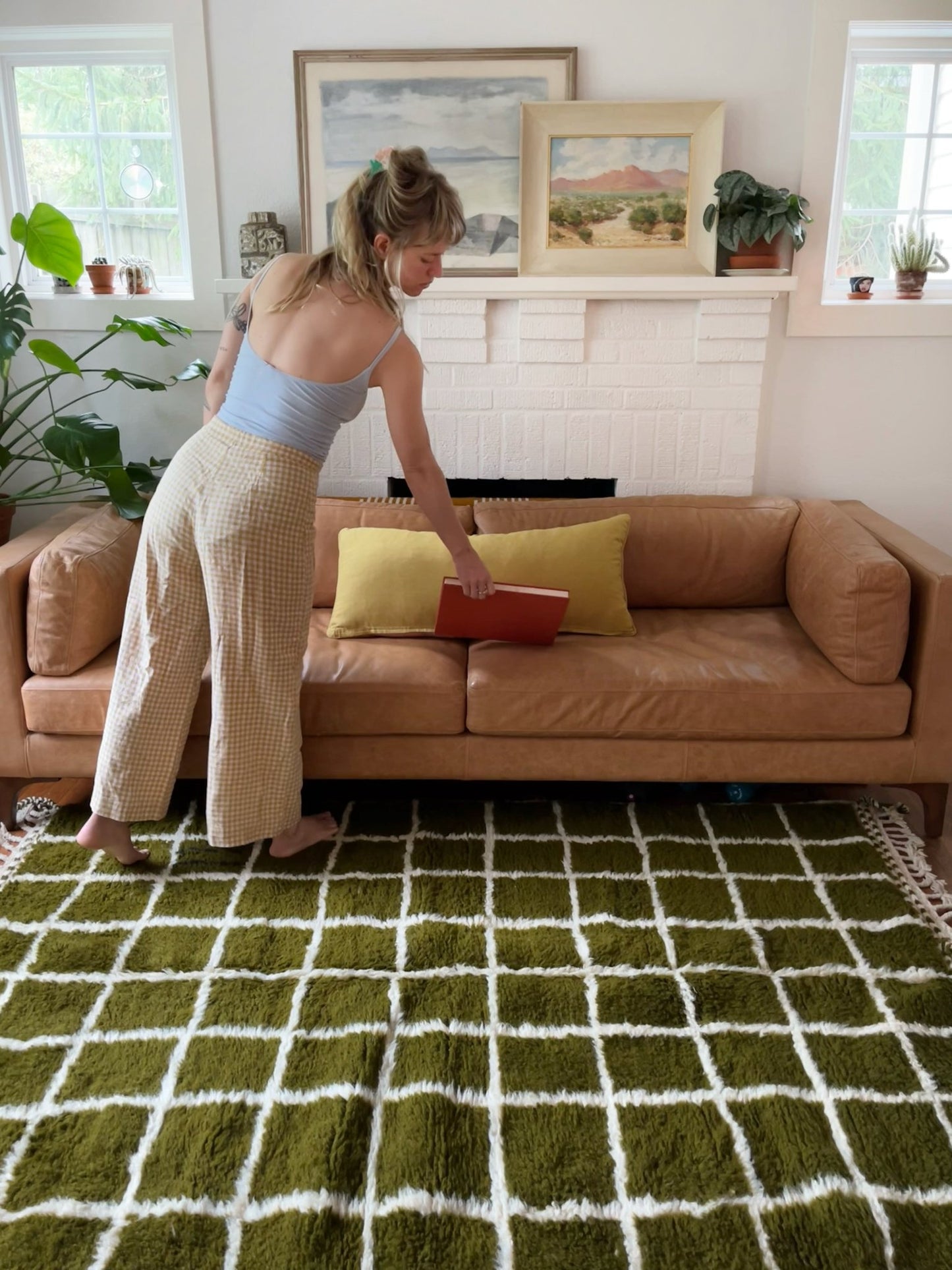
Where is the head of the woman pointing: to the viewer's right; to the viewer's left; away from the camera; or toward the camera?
to the viewer's right

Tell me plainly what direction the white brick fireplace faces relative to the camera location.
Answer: facing the viewer

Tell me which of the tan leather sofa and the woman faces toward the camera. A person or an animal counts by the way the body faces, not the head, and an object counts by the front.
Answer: the tan leather sofa

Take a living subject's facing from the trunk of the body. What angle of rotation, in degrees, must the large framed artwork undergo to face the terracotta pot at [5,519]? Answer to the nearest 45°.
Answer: approximately 90° to its right

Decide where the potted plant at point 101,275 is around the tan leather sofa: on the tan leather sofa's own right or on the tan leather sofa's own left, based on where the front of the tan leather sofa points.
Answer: on the tan leather sofa's own right

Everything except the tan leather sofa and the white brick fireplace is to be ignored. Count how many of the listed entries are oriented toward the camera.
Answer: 2

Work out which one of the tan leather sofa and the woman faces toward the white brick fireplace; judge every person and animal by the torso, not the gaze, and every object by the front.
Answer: the woman

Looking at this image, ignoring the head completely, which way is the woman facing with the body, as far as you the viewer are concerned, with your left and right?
facing away from the viewer and to the right of the viewer

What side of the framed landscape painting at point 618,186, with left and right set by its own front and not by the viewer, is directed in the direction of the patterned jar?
right

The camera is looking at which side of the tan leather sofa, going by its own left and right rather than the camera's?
front

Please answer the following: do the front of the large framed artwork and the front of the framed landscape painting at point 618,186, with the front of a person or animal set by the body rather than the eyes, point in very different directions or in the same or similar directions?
same or similar directions

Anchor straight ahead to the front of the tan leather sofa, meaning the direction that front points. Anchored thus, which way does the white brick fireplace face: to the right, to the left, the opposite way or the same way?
the same way

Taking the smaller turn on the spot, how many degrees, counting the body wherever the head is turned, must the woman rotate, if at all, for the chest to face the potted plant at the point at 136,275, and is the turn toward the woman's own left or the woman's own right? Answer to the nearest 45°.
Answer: approximately 45° to the woman's own left

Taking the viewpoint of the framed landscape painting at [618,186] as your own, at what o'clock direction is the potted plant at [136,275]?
The potted plant is roughly at 3 o'clock from the framed landscape painting.

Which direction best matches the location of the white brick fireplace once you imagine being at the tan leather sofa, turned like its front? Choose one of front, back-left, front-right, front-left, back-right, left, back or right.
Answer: back

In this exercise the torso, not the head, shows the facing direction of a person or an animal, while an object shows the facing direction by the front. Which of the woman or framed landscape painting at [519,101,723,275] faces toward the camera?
the framed landscape painting
